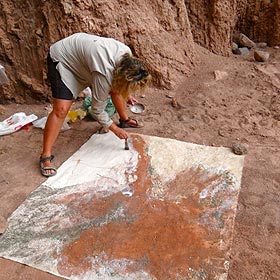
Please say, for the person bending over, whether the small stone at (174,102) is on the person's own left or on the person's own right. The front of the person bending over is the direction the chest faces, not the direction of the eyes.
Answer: on the person's own left

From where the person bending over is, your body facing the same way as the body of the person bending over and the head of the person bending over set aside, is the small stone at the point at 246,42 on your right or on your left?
on your left

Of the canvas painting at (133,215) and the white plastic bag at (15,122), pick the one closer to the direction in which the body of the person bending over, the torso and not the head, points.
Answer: the canvas painting

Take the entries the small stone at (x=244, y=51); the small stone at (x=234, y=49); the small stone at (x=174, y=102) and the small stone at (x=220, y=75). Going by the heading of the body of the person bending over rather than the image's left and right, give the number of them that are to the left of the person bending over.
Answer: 4

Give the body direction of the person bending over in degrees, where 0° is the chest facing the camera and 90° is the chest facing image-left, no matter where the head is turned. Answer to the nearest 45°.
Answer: approximately 315°

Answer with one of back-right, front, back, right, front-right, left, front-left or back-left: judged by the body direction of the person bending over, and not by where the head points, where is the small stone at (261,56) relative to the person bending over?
left

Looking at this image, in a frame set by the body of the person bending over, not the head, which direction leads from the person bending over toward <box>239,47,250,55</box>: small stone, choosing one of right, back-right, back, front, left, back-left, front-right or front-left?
left

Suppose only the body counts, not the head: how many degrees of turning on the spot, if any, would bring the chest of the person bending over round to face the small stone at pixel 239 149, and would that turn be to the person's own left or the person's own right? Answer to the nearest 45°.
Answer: approximately 45° to the person's own left

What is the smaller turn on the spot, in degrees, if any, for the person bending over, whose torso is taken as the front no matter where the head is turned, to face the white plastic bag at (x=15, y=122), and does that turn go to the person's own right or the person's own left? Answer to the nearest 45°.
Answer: approximately 180°

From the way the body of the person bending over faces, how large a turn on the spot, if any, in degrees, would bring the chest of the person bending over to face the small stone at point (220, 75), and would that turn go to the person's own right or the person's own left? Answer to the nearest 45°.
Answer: approximately 90° to the person's own left
